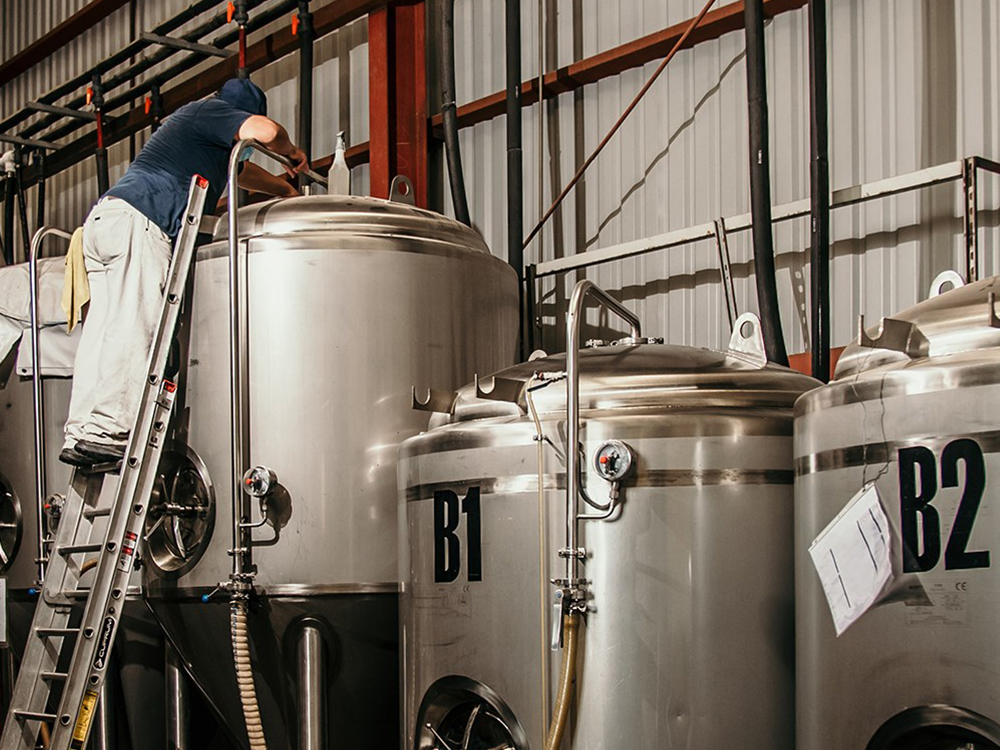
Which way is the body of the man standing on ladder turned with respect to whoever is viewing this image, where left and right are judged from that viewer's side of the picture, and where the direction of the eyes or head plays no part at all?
facing away from the viewer and to the right of the viewer

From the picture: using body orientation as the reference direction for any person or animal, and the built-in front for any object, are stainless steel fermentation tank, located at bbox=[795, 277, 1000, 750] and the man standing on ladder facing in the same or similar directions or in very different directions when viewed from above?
very different directions

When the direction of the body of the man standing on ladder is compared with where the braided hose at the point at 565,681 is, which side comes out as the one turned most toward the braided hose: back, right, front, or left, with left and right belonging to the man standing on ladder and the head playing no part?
right

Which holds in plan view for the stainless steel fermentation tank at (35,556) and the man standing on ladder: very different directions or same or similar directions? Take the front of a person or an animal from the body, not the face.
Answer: very different directions

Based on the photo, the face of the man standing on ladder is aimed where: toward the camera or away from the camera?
away from the camera

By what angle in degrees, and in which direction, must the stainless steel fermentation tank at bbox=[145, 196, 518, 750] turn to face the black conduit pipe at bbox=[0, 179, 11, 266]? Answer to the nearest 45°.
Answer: approximately 135° to its right

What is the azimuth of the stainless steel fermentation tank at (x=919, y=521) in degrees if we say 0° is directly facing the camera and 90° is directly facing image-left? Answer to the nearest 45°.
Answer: approximately 45°

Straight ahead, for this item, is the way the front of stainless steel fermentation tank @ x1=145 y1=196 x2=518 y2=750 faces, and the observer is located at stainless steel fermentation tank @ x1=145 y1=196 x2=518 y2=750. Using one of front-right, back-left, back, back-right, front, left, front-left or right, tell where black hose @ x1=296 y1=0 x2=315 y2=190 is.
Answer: back-right

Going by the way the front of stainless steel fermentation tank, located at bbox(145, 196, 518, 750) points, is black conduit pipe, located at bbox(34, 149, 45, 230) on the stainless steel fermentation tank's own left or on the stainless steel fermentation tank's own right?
on the stainless steel fermentation tank's own right

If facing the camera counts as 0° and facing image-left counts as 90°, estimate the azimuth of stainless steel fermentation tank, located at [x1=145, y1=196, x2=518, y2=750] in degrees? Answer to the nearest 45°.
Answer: approximately 45°

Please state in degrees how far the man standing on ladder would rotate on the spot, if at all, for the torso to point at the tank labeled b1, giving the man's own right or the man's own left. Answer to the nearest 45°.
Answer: approximately 90° to the man's own right
